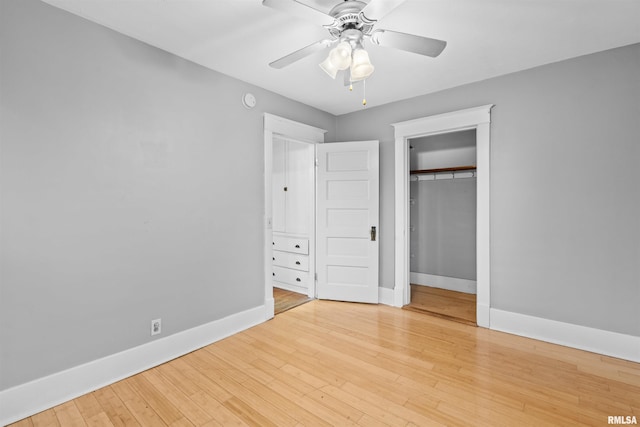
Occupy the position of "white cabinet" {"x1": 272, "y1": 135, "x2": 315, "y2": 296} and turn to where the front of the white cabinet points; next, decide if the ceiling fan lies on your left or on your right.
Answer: on your left

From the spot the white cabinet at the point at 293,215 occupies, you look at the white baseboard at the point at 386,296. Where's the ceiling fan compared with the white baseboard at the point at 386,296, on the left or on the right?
right

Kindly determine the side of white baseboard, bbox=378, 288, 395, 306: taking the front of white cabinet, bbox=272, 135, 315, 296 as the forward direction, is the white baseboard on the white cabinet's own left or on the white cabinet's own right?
on the white cabinet's own left

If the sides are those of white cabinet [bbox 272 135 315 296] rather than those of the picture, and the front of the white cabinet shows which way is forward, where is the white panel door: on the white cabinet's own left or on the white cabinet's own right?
on the white cabinet's own left

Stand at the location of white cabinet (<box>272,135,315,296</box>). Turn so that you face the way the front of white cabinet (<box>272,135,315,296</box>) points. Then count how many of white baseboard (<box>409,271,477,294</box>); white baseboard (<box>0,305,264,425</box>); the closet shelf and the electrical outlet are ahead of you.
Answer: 2

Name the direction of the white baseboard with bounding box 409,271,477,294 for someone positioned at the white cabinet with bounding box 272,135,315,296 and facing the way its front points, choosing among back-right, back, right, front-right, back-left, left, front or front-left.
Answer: back-left

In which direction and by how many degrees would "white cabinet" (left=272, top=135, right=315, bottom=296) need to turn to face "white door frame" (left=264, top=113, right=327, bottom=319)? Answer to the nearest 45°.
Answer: approximately 45° to its left

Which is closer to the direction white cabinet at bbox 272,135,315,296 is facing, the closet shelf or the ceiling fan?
the ceiling fan

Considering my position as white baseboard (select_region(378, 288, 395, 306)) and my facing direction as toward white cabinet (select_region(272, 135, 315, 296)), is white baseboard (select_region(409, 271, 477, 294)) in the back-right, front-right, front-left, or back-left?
back-right

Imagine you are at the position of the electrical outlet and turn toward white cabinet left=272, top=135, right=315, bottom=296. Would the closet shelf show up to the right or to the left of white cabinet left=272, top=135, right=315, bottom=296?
right

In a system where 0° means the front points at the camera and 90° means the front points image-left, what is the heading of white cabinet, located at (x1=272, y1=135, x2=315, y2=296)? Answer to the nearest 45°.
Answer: approximately 45°

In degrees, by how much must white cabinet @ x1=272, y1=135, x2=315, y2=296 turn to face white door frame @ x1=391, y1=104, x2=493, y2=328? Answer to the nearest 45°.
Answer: approximately 90° to its left

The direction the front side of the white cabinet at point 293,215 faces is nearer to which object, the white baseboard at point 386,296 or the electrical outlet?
the electrical outlet

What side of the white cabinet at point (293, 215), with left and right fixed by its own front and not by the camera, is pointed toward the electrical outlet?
front

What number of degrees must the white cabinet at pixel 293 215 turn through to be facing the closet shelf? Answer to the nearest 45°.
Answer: approximately 135° to its left

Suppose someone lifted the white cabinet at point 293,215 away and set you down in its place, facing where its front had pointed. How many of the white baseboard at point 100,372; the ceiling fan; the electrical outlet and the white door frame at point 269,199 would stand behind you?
0

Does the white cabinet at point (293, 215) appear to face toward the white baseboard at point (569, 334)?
no
